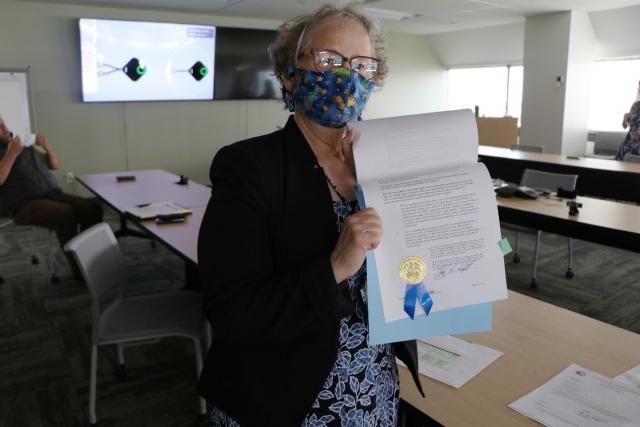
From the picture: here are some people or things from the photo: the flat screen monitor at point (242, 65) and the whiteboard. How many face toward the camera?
2

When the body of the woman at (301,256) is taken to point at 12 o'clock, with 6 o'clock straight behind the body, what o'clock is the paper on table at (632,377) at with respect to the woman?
The paper on table is roughly at 10 o'clock from the woman.

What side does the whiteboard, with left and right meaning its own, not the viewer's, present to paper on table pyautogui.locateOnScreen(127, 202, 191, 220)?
front

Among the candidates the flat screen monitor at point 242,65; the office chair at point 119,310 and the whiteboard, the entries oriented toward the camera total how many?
2

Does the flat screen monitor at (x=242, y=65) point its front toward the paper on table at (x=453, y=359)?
yes
